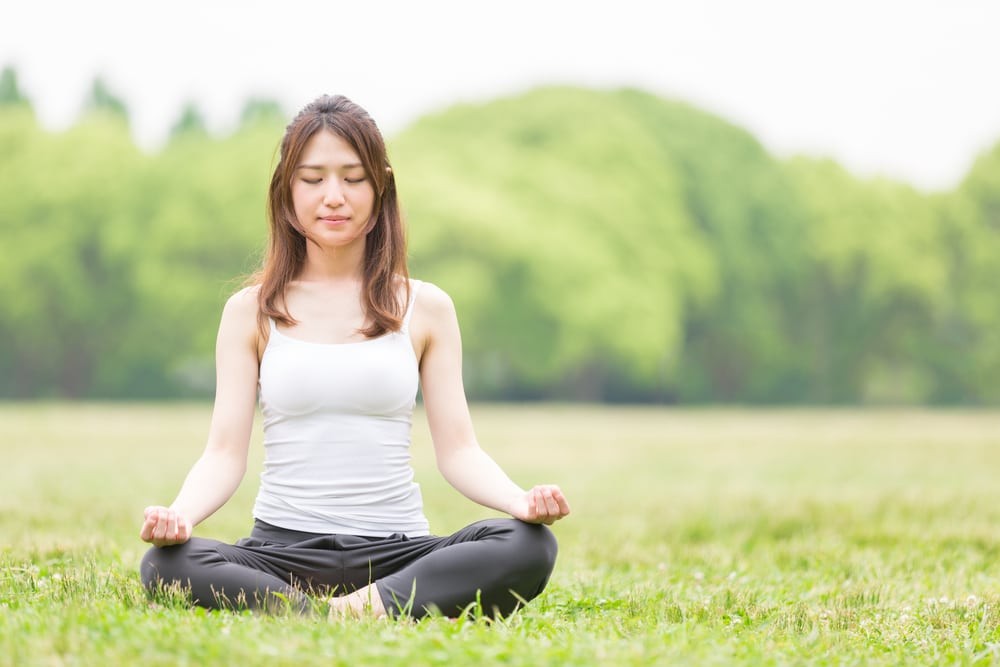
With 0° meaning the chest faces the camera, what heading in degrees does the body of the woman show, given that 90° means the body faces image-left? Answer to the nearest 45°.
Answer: approximately 0°

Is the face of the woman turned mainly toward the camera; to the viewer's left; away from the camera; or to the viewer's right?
toward the camera

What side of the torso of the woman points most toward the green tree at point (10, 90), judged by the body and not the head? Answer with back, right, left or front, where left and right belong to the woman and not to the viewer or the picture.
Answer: back
